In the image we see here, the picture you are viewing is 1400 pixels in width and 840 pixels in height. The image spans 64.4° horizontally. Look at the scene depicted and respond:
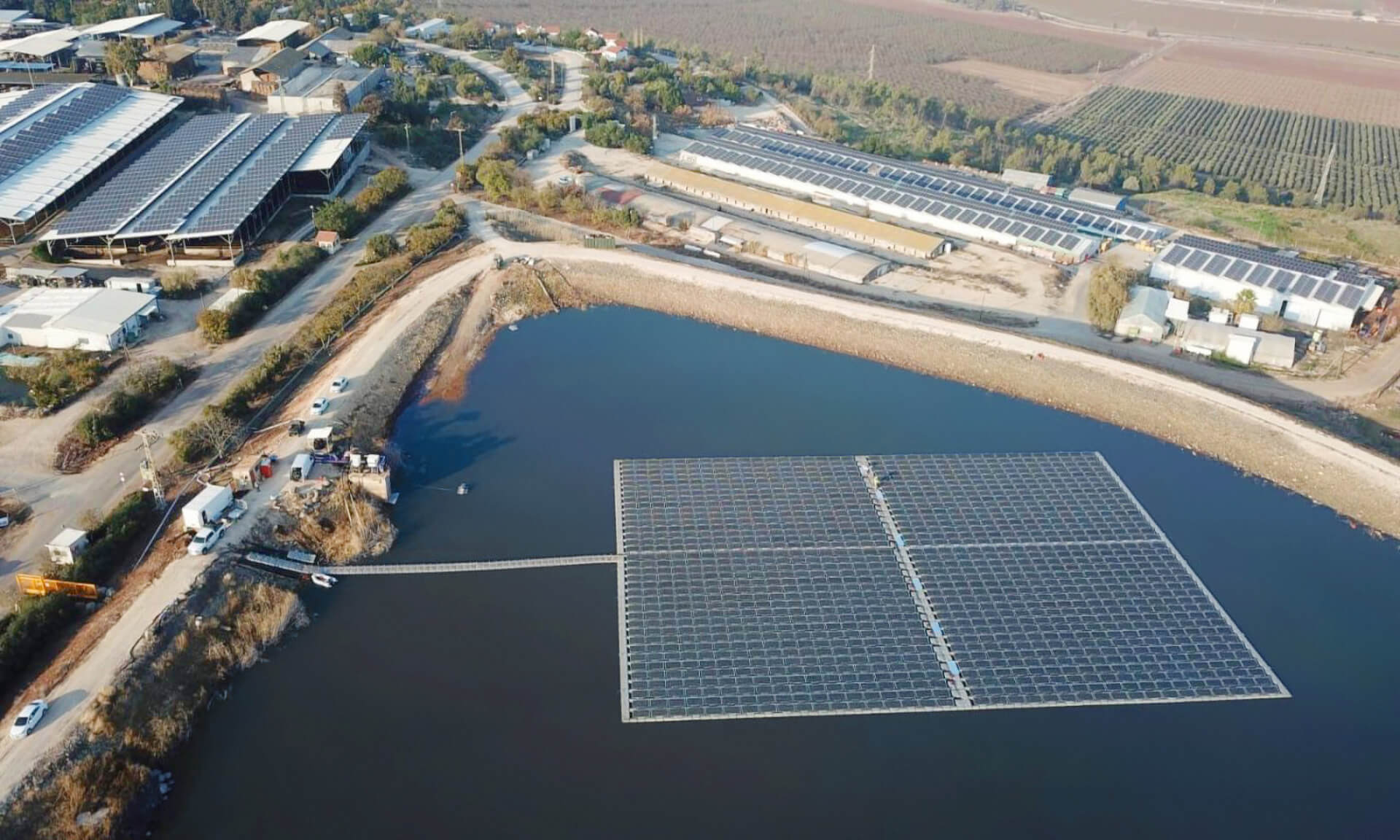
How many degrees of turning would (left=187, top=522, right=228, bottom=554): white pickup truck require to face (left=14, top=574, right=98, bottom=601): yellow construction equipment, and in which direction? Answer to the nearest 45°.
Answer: approximately 45° to its right

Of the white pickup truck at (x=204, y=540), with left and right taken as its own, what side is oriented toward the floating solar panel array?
left

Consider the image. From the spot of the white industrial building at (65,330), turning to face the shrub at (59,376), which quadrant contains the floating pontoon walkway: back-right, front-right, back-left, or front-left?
front-left

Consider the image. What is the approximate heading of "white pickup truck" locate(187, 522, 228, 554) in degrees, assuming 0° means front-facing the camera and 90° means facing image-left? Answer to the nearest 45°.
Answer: approximately 45°

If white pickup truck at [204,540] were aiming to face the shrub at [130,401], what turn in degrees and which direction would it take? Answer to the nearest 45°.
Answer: approximately 135° to its right

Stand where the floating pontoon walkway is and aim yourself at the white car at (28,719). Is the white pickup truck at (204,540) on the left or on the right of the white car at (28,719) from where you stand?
right

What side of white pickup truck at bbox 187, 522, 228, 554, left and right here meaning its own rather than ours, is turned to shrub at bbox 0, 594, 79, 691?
front

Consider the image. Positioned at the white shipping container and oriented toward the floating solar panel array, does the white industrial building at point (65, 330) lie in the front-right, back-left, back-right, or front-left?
back-left

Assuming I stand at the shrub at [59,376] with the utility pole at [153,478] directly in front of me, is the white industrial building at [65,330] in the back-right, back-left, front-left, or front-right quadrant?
back-left
